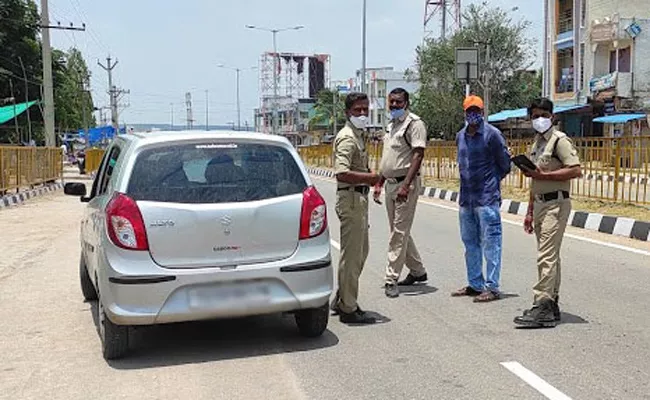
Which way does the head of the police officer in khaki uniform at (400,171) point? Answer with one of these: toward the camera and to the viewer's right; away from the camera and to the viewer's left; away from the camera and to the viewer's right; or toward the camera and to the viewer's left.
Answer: toward the camera and to the viewer's left

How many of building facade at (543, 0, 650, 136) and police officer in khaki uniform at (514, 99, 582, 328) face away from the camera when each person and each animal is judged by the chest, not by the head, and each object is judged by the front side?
0

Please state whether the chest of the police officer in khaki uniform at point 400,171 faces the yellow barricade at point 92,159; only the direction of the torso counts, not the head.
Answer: no

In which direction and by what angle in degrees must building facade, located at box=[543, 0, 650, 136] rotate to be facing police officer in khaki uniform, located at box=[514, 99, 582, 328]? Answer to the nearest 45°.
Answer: approximately 45° to its left

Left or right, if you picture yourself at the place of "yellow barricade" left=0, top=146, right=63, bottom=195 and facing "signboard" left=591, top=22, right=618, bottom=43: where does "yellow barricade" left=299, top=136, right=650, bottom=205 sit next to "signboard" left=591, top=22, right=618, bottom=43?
right

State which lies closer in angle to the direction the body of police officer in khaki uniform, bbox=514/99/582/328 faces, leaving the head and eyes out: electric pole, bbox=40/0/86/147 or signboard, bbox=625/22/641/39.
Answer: the electric pole

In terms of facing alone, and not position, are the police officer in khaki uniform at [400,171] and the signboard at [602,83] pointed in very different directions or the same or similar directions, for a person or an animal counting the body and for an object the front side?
same or similar directions

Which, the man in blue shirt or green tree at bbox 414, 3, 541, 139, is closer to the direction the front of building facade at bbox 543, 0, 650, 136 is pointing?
the man in blue shirt

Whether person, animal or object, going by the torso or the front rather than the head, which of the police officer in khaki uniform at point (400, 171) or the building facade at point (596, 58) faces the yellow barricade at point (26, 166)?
the building facade

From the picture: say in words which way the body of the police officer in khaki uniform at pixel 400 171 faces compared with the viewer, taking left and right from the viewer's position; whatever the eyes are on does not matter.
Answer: facing the viewer and to the left of the viewer

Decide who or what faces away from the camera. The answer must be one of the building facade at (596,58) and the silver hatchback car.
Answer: the silver hatchback car

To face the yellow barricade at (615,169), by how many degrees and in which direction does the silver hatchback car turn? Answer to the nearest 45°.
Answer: approximately 45° to its right

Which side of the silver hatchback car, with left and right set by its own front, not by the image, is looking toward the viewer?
back

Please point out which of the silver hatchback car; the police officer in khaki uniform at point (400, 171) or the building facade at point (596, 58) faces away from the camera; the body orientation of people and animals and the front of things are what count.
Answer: the silver hatchback car

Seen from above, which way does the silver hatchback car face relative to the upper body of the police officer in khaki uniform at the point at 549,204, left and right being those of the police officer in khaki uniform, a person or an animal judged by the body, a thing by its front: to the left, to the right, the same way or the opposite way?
to the right

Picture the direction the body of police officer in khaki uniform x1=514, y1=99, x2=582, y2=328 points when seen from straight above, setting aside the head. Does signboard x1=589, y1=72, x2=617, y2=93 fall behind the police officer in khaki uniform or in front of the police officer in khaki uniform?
behind

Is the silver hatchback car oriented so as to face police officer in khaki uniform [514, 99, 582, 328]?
no

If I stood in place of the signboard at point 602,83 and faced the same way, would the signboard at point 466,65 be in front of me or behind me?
in front

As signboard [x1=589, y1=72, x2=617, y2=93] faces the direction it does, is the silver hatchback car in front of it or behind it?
in front

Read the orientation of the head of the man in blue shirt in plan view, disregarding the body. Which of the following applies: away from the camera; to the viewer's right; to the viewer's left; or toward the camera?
toward the camera

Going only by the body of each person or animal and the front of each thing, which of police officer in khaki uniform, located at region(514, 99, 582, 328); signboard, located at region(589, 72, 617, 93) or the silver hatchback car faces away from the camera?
the silver hatchback car
